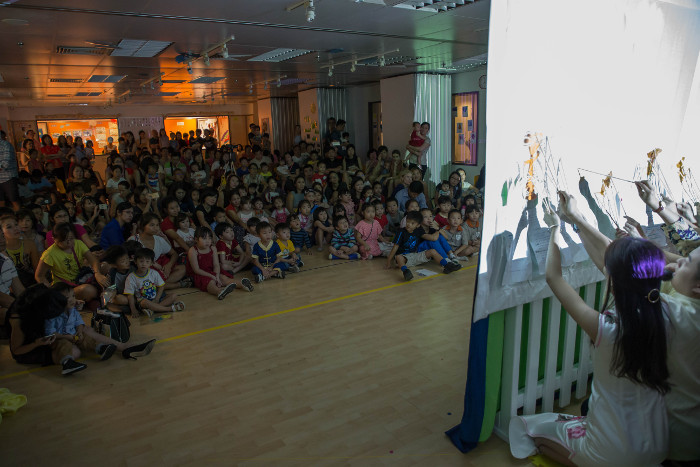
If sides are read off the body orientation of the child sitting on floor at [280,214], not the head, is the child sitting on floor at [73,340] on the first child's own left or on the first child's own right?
on the first child's own right

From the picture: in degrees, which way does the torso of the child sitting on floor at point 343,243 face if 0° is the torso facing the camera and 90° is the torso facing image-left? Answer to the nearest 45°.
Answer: approximately 0°

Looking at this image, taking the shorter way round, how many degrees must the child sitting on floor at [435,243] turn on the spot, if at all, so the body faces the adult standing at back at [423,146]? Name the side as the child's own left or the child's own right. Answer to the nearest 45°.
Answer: approximately 135° to the child's own left

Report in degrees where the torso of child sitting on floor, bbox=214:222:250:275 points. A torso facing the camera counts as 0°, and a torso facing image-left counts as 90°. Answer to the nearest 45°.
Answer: approximately 315°

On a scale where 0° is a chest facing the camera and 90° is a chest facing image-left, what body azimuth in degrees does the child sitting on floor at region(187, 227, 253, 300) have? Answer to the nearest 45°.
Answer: approximately 315°

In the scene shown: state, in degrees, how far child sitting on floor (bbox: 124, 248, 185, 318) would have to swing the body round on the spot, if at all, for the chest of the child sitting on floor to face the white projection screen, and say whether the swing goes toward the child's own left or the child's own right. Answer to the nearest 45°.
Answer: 0° — they already face it

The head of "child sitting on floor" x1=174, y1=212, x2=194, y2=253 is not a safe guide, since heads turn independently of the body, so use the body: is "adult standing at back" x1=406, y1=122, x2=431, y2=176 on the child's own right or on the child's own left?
on the child's own left

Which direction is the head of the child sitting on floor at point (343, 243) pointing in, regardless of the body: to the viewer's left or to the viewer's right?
to the viewer's right

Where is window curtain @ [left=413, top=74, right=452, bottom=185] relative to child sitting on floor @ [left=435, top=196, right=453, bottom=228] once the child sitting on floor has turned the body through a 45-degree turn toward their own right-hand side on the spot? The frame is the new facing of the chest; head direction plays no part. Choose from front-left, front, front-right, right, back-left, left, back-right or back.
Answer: back

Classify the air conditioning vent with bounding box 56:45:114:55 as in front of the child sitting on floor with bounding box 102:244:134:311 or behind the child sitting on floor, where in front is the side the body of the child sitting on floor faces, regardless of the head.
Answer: behind

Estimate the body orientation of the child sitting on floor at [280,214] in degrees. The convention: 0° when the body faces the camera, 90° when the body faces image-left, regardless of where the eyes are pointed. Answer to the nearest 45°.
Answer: approximately 315°
